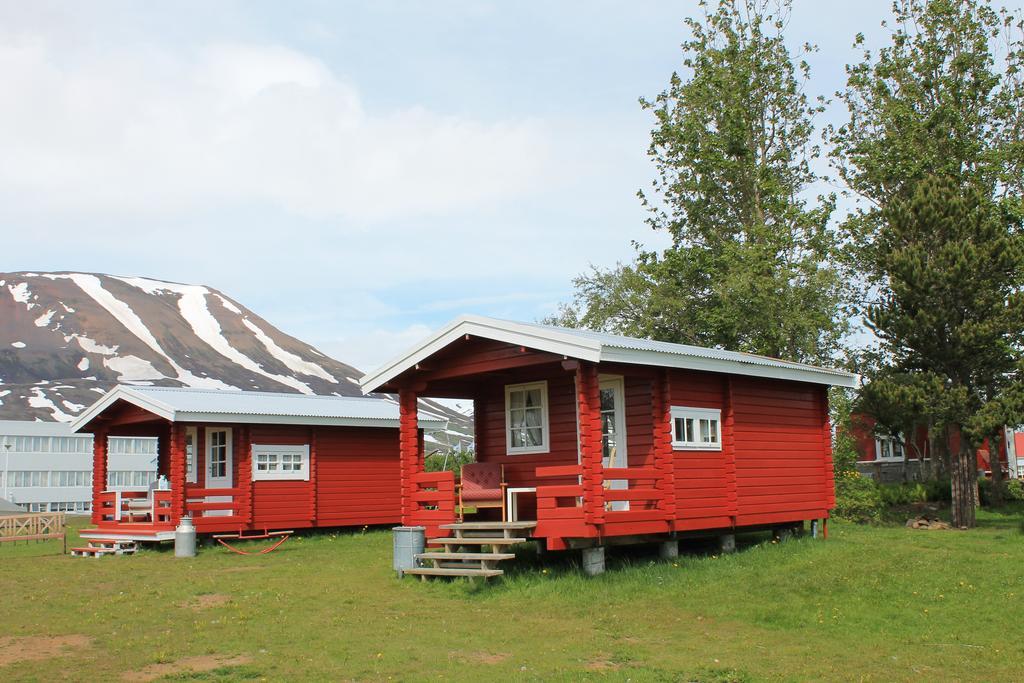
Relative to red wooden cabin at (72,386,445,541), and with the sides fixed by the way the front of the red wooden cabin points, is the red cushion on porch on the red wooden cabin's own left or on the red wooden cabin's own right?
on the red wooden cabin's own left

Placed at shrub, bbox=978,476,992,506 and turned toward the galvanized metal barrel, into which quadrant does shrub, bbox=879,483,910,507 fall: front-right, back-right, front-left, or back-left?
front-right

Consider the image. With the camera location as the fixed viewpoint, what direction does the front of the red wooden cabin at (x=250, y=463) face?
facing the viewer and to the left of the viewer

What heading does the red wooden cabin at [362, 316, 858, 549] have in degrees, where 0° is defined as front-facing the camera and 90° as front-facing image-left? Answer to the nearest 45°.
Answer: approximately 45°

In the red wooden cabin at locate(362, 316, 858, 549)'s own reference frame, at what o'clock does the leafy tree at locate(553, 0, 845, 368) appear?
The leafy tree is roughly at 5 o'clock from the red wooden cabin.

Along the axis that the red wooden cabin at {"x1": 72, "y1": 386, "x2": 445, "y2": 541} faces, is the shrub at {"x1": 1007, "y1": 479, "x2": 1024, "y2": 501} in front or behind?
behind

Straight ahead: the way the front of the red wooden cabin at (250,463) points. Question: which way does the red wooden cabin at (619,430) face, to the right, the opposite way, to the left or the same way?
the same way

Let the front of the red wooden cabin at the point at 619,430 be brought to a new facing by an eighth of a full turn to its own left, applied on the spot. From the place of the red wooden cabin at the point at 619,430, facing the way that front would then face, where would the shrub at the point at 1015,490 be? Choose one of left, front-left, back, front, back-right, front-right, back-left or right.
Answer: back-left

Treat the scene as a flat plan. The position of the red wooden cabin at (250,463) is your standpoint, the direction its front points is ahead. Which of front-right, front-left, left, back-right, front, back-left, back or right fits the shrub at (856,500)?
back-left

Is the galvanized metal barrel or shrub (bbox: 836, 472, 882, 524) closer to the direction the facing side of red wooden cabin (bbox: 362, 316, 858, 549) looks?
the galvanized metal barrel

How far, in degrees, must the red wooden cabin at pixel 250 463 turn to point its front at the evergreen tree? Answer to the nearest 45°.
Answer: approximately 135° to its left
